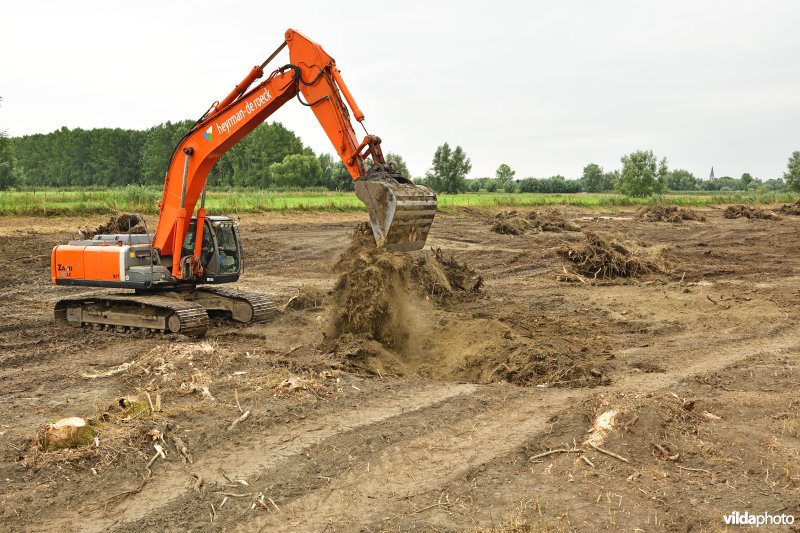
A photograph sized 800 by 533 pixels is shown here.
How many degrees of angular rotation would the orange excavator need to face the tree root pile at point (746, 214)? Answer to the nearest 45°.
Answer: approximately 90° to its left

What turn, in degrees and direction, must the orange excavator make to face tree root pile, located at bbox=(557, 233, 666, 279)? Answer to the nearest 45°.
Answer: approximately 90° to its left

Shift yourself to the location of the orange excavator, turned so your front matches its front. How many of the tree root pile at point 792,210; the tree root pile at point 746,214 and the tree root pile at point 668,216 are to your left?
3

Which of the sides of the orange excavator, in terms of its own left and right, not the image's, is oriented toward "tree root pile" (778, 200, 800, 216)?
left

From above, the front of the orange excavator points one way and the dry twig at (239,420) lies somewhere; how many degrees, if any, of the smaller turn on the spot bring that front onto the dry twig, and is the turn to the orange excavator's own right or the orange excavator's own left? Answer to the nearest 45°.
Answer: approximately 45° to the orange excavator's own right

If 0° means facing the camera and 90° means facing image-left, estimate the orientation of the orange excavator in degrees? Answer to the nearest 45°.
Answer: approximately 315°

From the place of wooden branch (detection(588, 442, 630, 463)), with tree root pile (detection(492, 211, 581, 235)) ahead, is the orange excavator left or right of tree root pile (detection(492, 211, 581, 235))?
left

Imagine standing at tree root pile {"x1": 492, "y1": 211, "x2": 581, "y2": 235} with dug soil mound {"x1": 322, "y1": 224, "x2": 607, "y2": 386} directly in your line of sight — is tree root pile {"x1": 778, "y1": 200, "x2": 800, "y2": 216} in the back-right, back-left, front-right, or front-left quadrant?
back-left

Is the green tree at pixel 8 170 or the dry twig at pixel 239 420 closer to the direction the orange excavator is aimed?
the dry twig

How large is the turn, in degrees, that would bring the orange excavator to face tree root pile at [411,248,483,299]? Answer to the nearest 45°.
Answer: approximately 90° to its left

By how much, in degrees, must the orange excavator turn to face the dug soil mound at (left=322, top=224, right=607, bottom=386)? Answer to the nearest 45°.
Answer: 0° — it already faces it

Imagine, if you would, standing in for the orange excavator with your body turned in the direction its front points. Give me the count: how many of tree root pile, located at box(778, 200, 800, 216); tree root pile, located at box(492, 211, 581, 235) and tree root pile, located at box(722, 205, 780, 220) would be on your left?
3

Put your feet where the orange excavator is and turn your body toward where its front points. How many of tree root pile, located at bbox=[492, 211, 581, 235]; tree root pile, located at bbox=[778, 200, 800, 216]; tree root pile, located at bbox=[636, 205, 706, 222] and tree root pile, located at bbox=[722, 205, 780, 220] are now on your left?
4

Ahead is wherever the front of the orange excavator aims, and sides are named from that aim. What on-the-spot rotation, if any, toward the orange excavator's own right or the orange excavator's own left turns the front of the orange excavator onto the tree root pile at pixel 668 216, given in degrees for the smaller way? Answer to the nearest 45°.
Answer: approximately 90° to the orange excavator's own left

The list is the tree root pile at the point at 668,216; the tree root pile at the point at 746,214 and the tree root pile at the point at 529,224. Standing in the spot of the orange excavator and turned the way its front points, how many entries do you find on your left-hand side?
3

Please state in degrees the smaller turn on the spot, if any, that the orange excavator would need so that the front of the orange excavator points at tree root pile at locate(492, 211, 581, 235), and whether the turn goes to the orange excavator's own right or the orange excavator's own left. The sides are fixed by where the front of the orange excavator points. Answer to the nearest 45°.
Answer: approximately 90° to the orange excavator's own left
